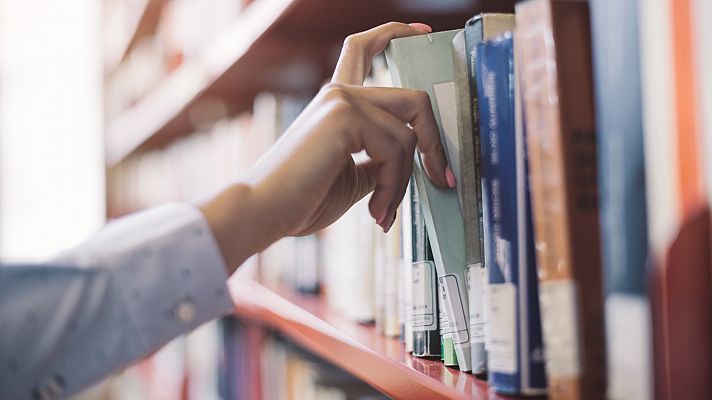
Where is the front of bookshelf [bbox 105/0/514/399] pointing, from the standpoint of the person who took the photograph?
facing the viewer and to the left of the viewer
